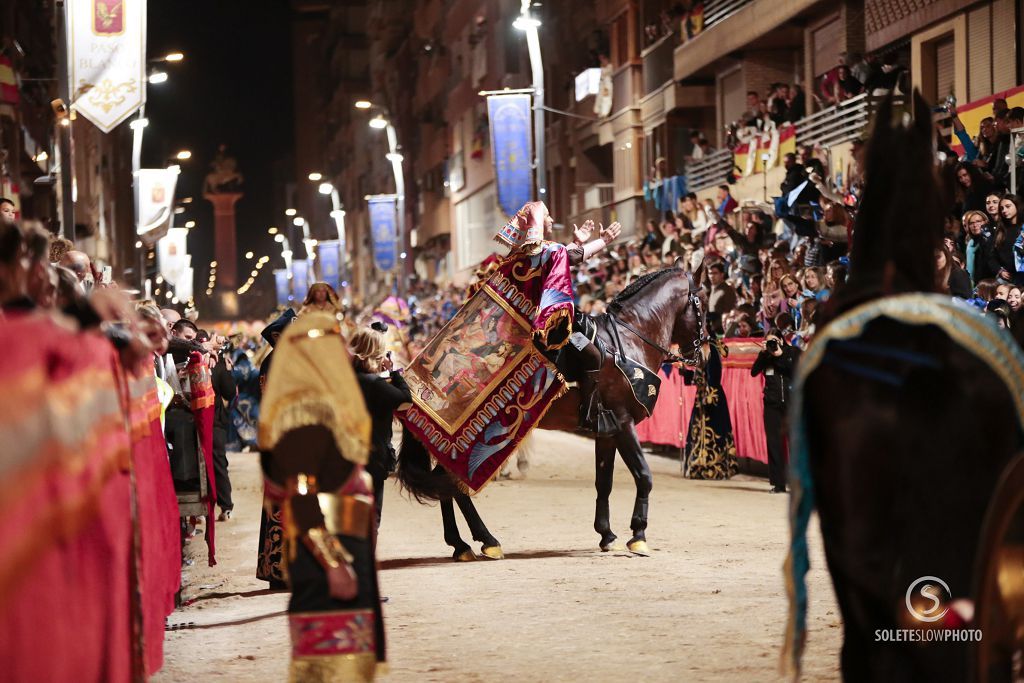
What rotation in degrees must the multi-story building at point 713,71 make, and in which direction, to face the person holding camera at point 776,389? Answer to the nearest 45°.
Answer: approximately 45° to its left

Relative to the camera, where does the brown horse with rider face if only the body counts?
to the viewer's right

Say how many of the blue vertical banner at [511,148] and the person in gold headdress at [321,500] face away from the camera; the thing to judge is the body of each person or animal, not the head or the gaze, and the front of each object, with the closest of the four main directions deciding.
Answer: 1

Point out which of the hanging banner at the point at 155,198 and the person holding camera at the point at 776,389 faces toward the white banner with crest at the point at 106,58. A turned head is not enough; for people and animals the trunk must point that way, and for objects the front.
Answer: the hanging banner

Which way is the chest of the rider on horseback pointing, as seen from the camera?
to the viewer's right

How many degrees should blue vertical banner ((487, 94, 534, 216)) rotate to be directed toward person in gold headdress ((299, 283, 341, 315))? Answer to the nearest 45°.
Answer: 0° — it already faces them

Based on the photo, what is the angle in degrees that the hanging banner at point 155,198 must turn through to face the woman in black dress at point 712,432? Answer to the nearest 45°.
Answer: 0° — it already faces them

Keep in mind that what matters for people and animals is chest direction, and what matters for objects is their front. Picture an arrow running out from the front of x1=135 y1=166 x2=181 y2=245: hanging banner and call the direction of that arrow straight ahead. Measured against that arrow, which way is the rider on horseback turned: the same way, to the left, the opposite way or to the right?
to the left

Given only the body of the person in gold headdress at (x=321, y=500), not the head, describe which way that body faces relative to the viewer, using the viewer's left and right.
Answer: facing away from the viewer

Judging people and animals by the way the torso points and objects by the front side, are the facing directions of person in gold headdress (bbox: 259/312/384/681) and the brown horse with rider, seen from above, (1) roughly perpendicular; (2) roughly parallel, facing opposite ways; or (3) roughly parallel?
roughly perpendicular
